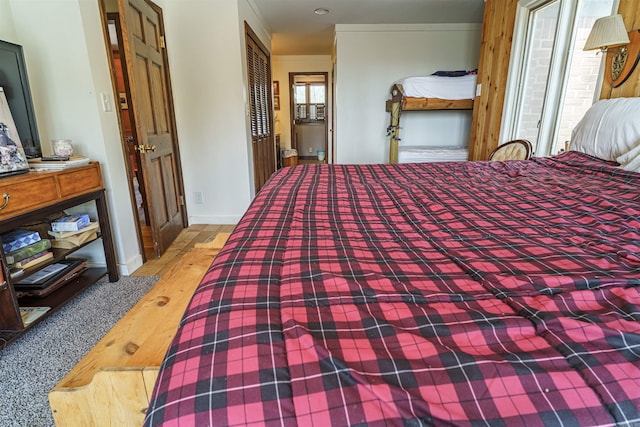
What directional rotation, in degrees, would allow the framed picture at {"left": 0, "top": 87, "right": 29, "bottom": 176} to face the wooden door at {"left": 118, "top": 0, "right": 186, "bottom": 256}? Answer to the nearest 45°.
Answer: approximately 90° to its left

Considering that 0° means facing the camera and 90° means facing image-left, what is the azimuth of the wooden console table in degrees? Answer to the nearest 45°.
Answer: approximately 315°

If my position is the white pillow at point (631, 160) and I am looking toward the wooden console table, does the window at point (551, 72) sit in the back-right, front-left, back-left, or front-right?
back-right

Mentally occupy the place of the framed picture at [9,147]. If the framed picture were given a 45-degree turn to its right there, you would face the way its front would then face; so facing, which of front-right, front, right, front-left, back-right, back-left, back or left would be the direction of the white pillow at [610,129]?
front-left

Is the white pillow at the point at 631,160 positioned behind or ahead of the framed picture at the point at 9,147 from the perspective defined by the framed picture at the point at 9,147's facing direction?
ahead

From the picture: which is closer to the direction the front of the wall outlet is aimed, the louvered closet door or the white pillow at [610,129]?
the white pillow

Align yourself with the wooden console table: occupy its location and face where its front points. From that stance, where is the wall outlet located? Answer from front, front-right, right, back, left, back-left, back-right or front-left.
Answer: left

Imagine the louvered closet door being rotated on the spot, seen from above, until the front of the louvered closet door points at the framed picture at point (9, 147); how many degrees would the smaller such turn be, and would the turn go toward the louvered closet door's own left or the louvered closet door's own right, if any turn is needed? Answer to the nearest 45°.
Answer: approximately 135° to the louvered closet door's own right

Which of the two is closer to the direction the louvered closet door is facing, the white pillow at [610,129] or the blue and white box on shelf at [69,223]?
the white pillow

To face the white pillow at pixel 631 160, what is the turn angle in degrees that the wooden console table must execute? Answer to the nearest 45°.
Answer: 0° — it already faces it

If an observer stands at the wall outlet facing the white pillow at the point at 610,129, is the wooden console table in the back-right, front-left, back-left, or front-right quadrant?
front-right

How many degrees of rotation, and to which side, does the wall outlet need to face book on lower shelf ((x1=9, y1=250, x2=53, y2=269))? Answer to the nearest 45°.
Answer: approximately 45° to its right

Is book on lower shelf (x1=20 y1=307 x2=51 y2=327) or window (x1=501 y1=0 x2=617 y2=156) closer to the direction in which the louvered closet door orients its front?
the window

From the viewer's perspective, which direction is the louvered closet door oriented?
to the viewer's right

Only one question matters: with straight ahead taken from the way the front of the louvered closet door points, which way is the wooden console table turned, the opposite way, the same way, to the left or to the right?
the same way
